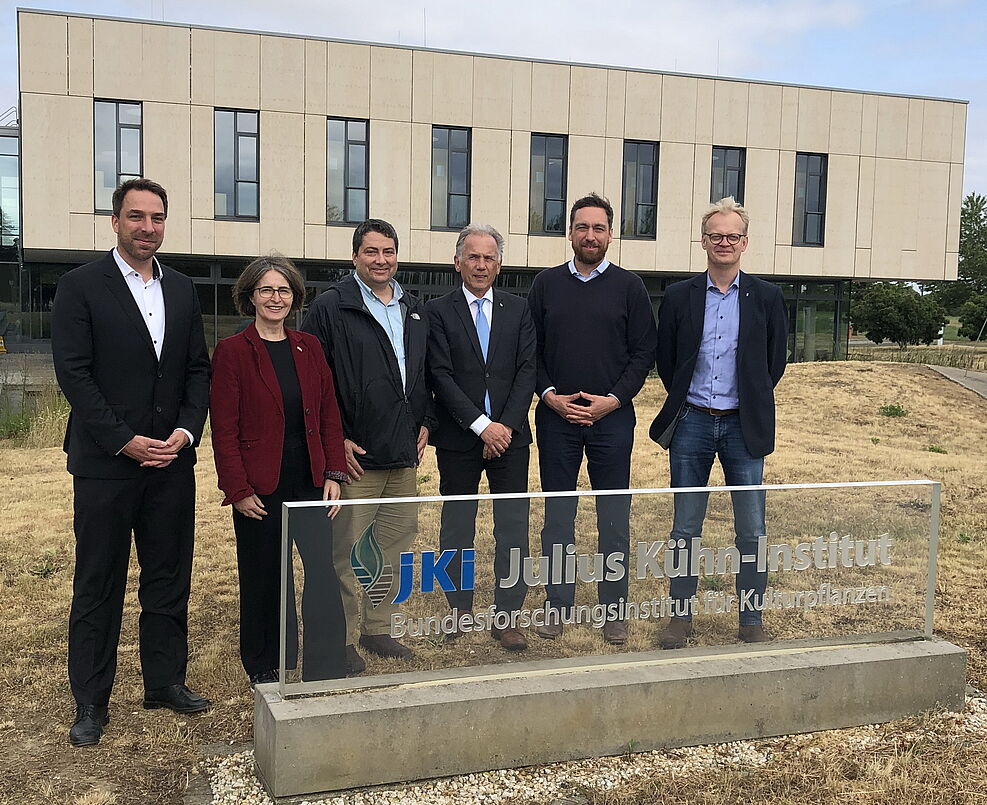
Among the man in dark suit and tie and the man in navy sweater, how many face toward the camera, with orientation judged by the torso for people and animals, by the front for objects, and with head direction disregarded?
2

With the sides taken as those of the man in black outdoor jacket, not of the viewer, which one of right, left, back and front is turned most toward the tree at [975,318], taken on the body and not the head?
left

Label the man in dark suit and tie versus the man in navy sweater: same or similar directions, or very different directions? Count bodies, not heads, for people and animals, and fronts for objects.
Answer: same or similar directions

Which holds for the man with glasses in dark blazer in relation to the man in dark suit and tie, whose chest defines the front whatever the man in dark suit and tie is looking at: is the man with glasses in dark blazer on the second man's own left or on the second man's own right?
on the second man's own left

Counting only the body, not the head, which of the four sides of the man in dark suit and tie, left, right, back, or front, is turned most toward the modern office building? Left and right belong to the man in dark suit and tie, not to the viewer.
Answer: back

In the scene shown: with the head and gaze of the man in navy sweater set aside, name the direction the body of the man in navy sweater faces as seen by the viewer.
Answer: toward the camera

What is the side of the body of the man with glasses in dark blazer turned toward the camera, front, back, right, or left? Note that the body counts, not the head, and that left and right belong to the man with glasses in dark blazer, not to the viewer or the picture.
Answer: front

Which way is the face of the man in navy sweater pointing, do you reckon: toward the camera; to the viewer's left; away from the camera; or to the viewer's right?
toward the camera

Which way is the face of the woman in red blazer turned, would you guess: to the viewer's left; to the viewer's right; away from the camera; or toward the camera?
toward the camera

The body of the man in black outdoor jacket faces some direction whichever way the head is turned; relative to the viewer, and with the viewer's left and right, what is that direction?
facing the viewer and to the right of the viewer

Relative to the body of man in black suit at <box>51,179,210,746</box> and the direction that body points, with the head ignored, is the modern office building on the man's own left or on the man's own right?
on the man's own left

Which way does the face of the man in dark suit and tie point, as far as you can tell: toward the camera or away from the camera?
toward the camera

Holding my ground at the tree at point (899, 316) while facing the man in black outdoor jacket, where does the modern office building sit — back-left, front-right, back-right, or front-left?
front-right
